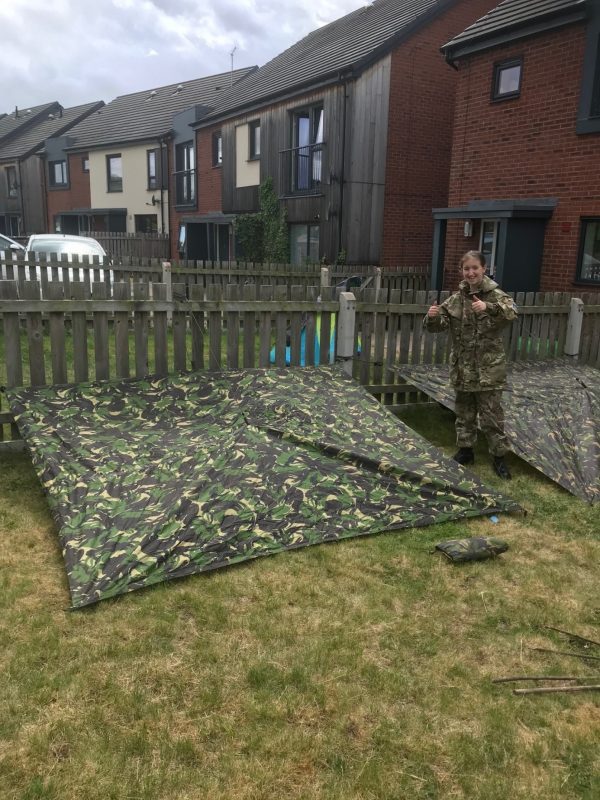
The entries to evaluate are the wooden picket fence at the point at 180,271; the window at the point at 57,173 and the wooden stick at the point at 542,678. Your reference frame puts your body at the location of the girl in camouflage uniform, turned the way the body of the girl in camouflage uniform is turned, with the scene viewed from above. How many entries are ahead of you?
1

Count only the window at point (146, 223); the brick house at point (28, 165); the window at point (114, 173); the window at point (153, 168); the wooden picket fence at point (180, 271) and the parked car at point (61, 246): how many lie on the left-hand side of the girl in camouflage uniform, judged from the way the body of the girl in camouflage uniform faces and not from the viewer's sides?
0

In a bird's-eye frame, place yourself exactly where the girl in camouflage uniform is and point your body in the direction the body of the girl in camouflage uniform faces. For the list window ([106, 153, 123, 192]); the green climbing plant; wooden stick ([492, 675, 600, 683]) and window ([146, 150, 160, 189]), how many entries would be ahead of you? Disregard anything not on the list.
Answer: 1

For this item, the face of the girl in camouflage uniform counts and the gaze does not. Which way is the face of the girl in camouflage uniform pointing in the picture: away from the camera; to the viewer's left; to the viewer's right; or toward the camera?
toward the camera

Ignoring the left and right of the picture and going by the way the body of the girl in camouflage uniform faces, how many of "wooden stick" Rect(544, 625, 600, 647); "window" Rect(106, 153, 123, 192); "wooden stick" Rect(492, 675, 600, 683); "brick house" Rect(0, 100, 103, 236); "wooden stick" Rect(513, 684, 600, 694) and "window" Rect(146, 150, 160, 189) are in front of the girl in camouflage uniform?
3

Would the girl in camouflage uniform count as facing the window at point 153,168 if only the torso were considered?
no

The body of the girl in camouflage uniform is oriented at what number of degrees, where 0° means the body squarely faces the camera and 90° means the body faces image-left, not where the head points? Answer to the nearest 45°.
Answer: approximately 0°

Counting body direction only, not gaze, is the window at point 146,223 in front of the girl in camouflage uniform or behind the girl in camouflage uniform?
behind

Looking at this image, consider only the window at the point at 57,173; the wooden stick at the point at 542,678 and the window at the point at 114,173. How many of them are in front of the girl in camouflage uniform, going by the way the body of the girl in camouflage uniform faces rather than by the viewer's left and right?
1

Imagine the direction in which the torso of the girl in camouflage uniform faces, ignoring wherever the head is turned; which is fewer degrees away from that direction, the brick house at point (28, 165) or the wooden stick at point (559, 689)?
the wooden stick

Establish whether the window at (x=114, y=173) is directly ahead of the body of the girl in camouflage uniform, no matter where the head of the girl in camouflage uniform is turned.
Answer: no

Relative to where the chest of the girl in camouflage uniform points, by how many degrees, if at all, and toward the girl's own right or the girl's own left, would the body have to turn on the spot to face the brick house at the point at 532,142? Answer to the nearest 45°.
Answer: approximately 180°

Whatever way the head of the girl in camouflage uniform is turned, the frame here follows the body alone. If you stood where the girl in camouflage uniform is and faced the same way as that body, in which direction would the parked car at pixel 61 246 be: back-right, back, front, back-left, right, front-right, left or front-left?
back-right

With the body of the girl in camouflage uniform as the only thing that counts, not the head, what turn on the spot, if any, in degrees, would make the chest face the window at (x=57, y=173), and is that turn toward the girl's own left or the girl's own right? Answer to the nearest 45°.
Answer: approximately 135° to the girl's own right

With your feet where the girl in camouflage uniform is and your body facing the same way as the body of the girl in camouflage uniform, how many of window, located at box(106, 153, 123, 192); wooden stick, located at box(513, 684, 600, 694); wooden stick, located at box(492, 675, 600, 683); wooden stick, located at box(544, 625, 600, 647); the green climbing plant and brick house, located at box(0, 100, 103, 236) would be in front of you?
3

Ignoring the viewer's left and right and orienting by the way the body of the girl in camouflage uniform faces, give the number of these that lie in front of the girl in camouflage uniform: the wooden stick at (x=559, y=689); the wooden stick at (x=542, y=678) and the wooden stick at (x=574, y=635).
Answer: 3

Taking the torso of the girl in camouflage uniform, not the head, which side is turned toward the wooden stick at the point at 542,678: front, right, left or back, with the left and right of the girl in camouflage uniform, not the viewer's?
front

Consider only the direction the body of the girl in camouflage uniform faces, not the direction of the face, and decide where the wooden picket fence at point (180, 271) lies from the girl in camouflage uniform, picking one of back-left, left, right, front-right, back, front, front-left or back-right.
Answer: back-right
